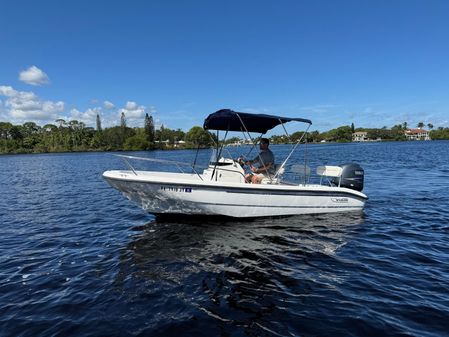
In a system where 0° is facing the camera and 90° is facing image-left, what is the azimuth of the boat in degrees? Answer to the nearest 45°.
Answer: approximately 90°
